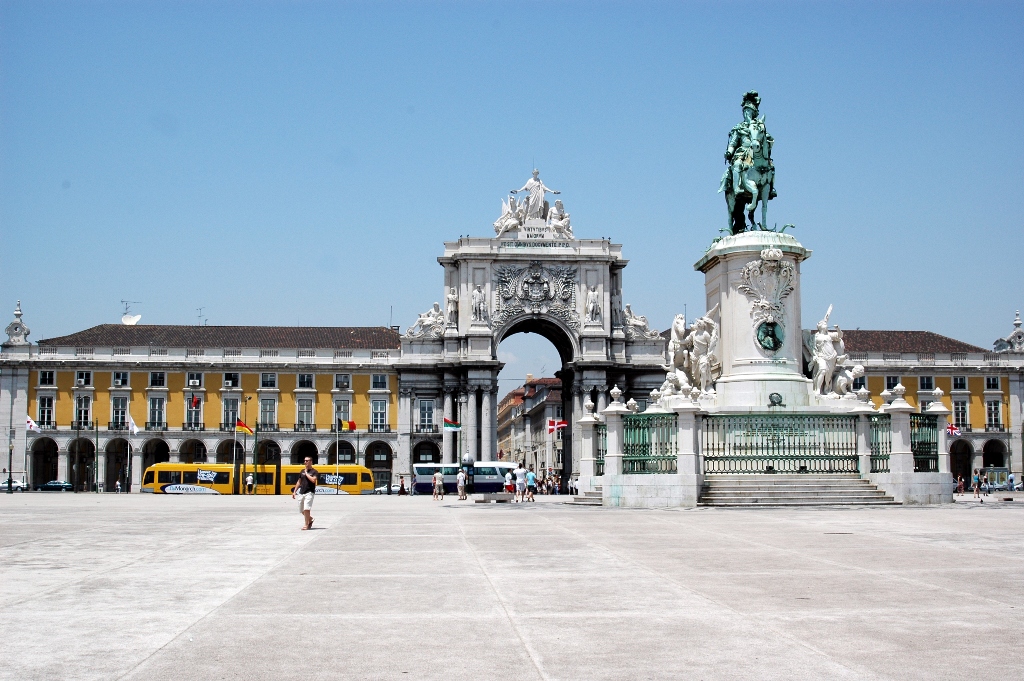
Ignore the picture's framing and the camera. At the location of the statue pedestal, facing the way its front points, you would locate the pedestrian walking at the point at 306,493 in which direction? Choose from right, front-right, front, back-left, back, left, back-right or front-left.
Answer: front-right

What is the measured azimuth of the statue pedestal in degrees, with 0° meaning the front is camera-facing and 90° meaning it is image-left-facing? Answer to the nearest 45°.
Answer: approximately 0°
